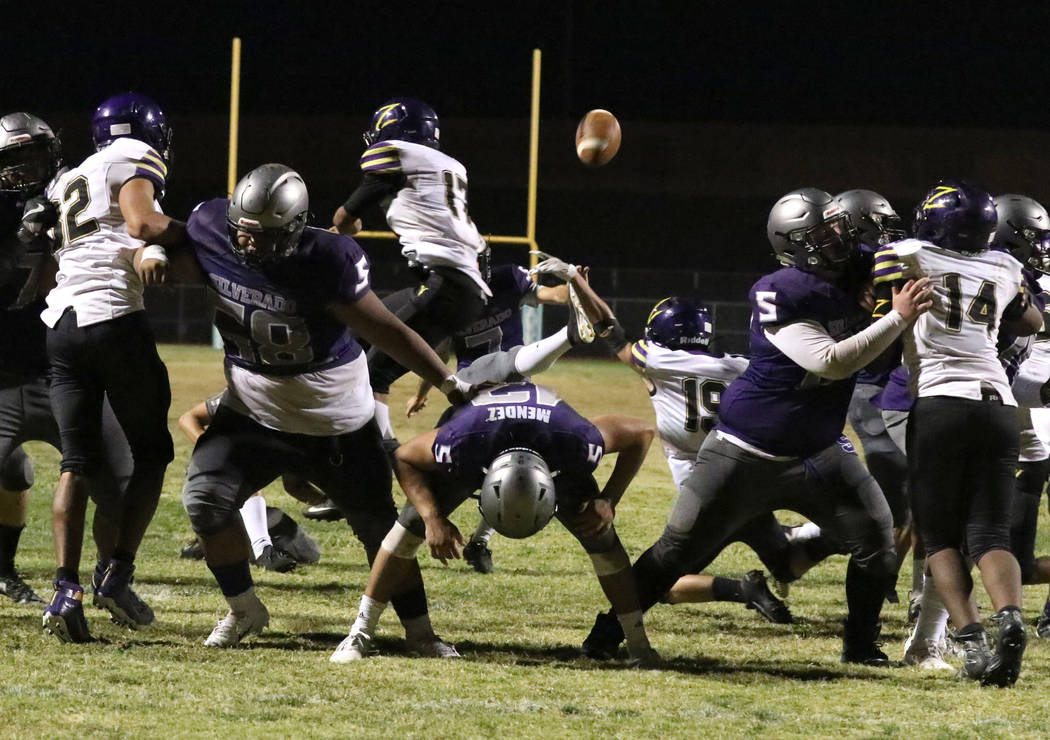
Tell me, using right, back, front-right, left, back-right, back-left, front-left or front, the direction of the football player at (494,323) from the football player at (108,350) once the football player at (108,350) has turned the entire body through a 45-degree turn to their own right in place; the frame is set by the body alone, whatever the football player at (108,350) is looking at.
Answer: front-left

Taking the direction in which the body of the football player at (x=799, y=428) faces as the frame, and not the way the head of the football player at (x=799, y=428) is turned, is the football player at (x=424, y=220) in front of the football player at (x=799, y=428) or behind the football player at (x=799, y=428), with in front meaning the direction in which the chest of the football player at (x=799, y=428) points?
behind

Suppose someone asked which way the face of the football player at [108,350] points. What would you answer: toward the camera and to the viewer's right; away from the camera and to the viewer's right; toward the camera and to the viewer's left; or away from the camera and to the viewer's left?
away from the camera and to the viewer's right

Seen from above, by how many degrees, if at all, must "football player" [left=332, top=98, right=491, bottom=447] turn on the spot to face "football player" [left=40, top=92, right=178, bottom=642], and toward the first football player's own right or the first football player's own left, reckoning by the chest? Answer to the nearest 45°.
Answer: approximately 90° to the first football player's own left

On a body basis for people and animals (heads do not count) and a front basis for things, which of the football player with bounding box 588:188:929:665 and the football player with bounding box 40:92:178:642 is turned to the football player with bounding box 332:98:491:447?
the football player with bounding box 40:92:178:642

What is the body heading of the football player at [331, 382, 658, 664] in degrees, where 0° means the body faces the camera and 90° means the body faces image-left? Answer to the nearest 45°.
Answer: approximately 0°

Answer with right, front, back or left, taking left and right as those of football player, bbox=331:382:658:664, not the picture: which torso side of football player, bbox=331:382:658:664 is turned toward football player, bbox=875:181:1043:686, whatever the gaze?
left

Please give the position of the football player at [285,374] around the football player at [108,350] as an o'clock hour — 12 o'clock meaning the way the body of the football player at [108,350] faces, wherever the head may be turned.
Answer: the football player at [285,374] is roughly at 3 o'clock from the football player at [108,350].

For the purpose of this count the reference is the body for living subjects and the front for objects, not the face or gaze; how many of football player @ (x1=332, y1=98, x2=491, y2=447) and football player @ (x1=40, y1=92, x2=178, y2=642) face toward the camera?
0
